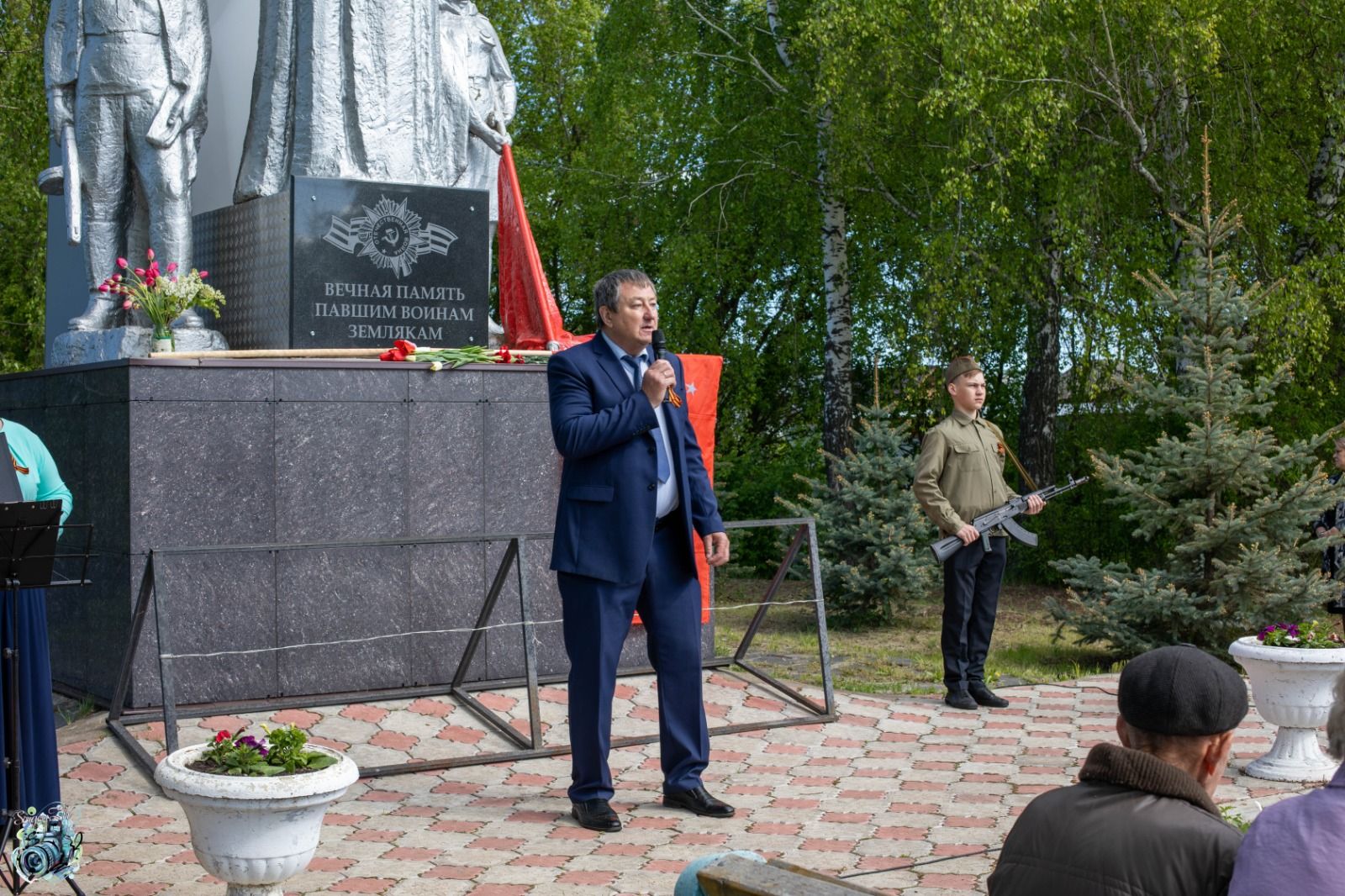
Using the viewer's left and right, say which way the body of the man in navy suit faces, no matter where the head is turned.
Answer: facing the viewer and to the right of the viewer

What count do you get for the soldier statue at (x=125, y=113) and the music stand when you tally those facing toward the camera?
1

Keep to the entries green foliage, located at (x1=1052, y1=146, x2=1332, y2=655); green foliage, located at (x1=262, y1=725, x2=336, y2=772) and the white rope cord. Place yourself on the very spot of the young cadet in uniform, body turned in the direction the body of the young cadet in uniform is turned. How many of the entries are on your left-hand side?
1

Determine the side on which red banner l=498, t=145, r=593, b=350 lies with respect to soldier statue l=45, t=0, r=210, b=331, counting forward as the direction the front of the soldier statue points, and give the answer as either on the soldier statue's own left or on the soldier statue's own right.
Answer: on the soldier statue's own left

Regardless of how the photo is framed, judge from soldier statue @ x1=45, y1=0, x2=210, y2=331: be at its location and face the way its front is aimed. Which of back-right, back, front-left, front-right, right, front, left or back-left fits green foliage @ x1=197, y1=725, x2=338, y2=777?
front

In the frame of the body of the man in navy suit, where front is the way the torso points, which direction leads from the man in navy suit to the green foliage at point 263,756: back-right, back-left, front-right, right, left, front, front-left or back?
right

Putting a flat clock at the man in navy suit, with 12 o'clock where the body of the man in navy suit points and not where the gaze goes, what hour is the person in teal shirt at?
The person in teal shirt is roughly at 4 o'clock from the man in navy suit.

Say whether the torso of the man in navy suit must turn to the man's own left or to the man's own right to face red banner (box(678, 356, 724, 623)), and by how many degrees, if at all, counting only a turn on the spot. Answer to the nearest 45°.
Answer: approximately 135° to the man's own left

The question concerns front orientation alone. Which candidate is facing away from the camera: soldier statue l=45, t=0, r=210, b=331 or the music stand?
the music stand

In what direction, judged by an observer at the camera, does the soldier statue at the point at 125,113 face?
facing the viewer

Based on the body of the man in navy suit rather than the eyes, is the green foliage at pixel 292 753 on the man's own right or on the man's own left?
on the man's own right

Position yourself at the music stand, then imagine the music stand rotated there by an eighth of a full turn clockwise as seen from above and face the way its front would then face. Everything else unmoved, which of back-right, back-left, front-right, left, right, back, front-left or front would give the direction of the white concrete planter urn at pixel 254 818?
right

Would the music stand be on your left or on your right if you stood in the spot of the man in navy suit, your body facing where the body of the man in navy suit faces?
on your right

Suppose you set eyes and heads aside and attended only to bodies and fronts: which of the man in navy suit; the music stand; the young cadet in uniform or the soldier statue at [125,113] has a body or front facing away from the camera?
the music stand
